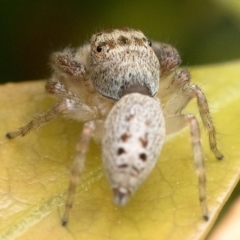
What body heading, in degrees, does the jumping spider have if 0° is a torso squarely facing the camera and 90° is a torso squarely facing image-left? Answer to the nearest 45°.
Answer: approximately 180°
